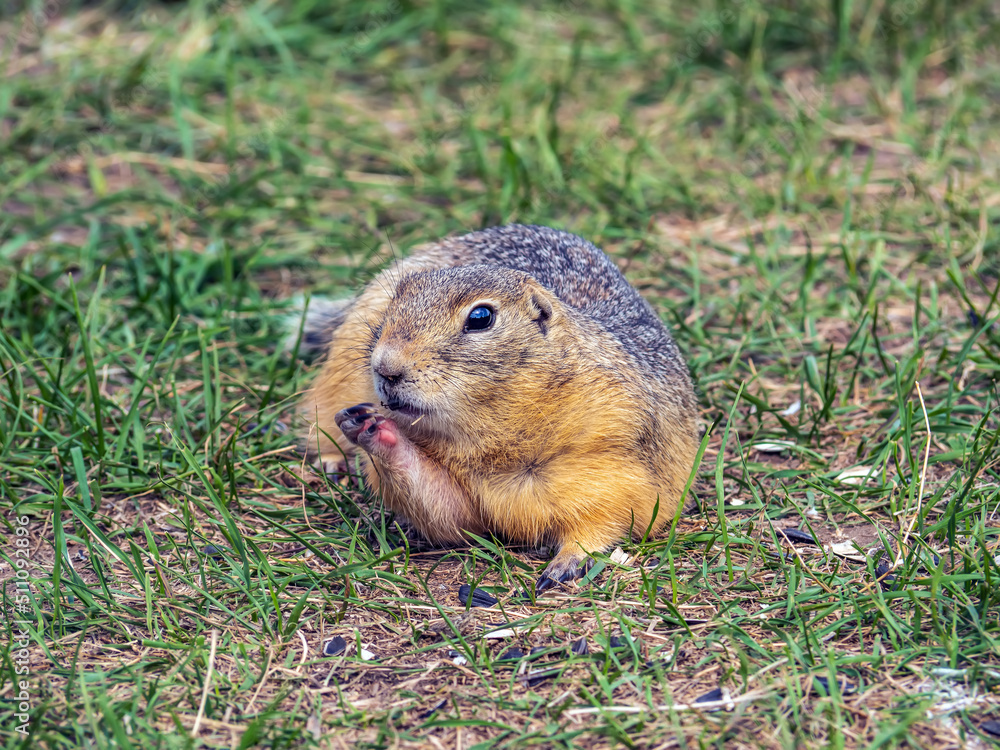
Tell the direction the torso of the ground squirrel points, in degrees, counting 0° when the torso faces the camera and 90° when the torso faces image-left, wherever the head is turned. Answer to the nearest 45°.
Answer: approximately 45°
